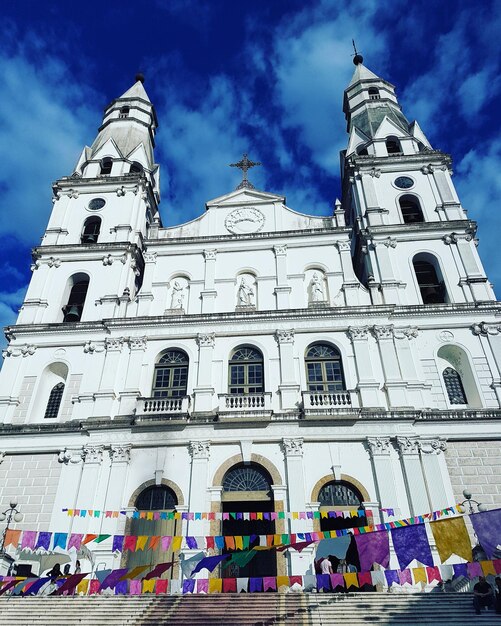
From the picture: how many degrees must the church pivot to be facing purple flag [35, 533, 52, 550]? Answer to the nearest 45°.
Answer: approximately 90° to its right

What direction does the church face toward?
toward the camera
